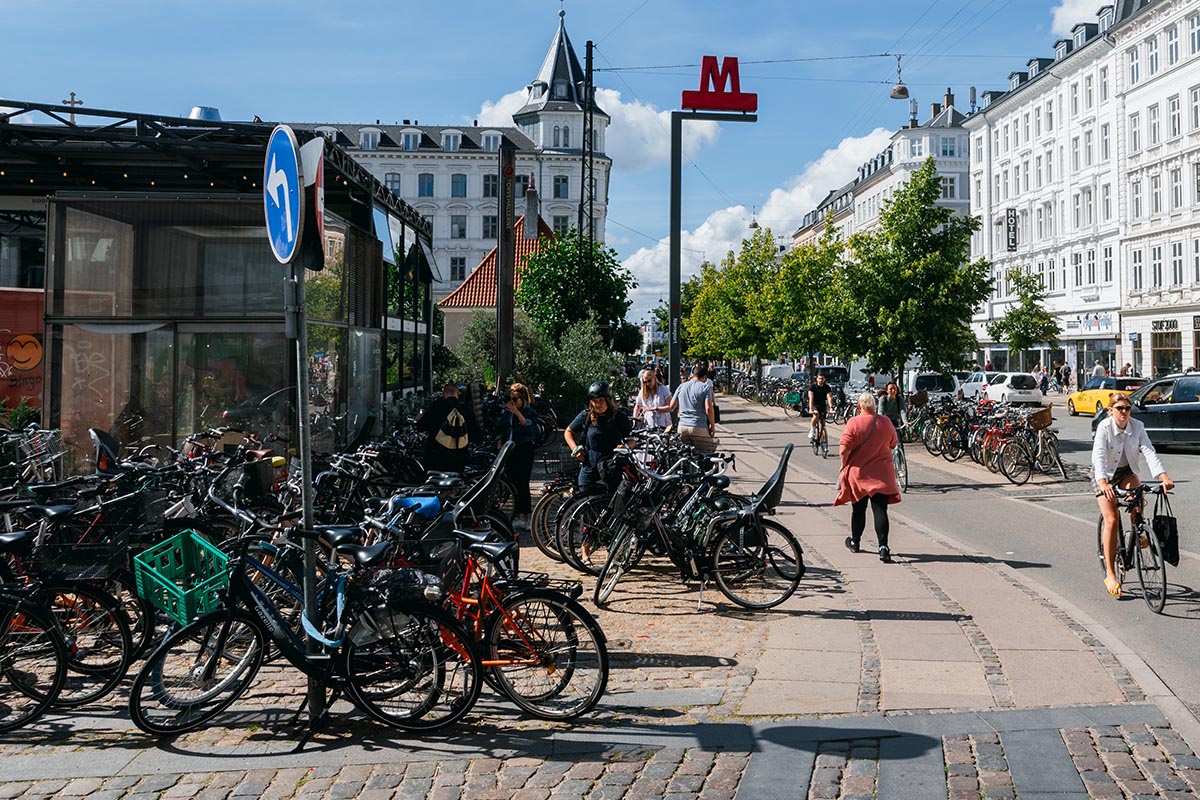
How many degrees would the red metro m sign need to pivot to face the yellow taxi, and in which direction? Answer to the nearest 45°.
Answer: approximately 135° to its left

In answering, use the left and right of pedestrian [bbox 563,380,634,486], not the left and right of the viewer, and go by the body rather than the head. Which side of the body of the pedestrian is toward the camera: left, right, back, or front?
front

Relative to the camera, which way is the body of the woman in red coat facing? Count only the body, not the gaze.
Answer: away from the camera

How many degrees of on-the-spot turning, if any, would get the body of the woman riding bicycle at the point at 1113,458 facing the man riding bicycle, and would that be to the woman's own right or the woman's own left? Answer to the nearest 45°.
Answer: approximately 180°

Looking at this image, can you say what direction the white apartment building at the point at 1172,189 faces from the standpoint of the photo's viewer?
facing the viewer and to the left of the viewer

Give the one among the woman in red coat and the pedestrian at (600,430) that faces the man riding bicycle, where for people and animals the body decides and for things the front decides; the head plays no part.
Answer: the woman in red coat

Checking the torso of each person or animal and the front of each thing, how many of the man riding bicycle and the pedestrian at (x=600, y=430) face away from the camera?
0

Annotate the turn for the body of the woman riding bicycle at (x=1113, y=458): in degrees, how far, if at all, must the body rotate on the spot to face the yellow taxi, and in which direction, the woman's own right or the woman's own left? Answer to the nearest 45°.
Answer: approximately 135° to the woman's own left

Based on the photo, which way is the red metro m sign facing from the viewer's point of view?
toward the camera

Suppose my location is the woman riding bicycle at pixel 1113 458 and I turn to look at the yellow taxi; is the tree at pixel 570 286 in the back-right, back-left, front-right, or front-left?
front-left

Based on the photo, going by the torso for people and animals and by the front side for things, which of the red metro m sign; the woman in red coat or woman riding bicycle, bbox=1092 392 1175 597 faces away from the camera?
the woman in red coat

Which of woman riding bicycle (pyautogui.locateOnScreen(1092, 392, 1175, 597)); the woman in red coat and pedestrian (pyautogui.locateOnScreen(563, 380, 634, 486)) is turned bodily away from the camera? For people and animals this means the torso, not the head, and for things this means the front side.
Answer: the woman in red coat

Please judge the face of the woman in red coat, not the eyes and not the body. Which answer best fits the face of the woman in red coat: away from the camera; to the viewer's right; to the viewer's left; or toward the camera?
away from the camera

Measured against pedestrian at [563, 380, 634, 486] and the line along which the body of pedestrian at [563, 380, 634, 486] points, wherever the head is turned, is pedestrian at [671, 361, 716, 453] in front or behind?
behind

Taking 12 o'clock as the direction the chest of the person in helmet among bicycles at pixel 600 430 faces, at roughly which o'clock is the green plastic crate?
The green plastic crate is roughly at 1 o'clock from the person in helmet among bicycles.

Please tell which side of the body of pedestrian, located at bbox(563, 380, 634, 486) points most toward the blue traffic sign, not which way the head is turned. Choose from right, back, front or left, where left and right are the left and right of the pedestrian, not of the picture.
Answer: front
